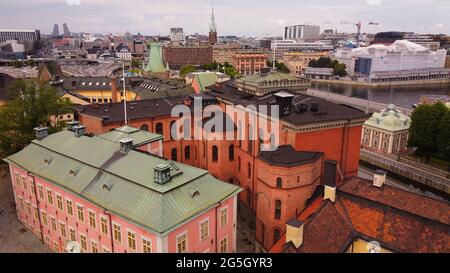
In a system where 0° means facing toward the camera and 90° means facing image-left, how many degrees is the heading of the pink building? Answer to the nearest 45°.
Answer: approximately 45°

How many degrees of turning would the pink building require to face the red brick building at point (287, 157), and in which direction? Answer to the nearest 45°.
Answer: approximately 135° to its left
